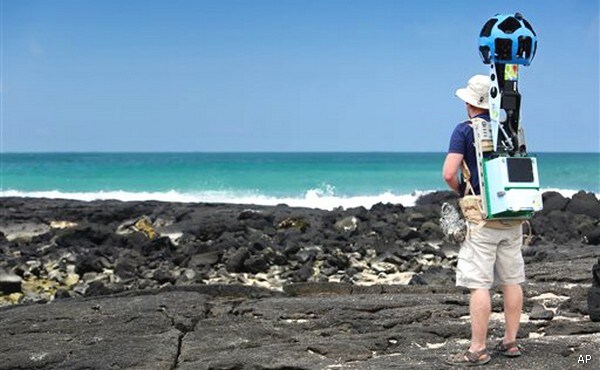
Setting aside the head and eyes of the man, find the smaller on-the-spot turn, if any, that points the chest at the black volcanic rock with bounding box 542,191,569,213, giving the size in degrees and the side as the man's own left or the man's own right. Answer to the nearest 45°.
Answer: approximately 45° to the man's own right

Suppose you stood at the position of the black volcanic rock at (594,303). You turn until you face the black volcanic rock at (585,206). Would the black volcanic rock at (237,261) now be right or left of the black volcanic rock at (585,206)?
left

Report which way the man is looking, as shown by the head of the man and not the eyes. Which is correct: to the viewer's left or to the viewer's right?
to the viewer's left

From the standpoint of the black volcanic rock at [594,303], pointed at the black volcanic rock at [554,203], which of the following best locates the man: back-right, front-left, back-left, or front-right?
back-left

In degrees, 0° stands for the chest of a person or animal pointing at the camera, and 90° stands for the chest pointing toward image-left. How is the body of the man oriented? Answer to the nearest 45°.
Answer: approximately 135°

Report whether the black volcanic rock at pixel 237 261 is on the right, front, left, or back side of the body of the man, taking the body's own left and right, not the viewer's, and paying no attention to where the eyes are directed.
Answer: front

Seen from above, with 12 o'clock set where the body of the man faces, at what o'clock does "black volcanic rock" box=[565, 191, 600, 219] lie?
The black volcanic rock is roughly at 2 o'clock from the man.
